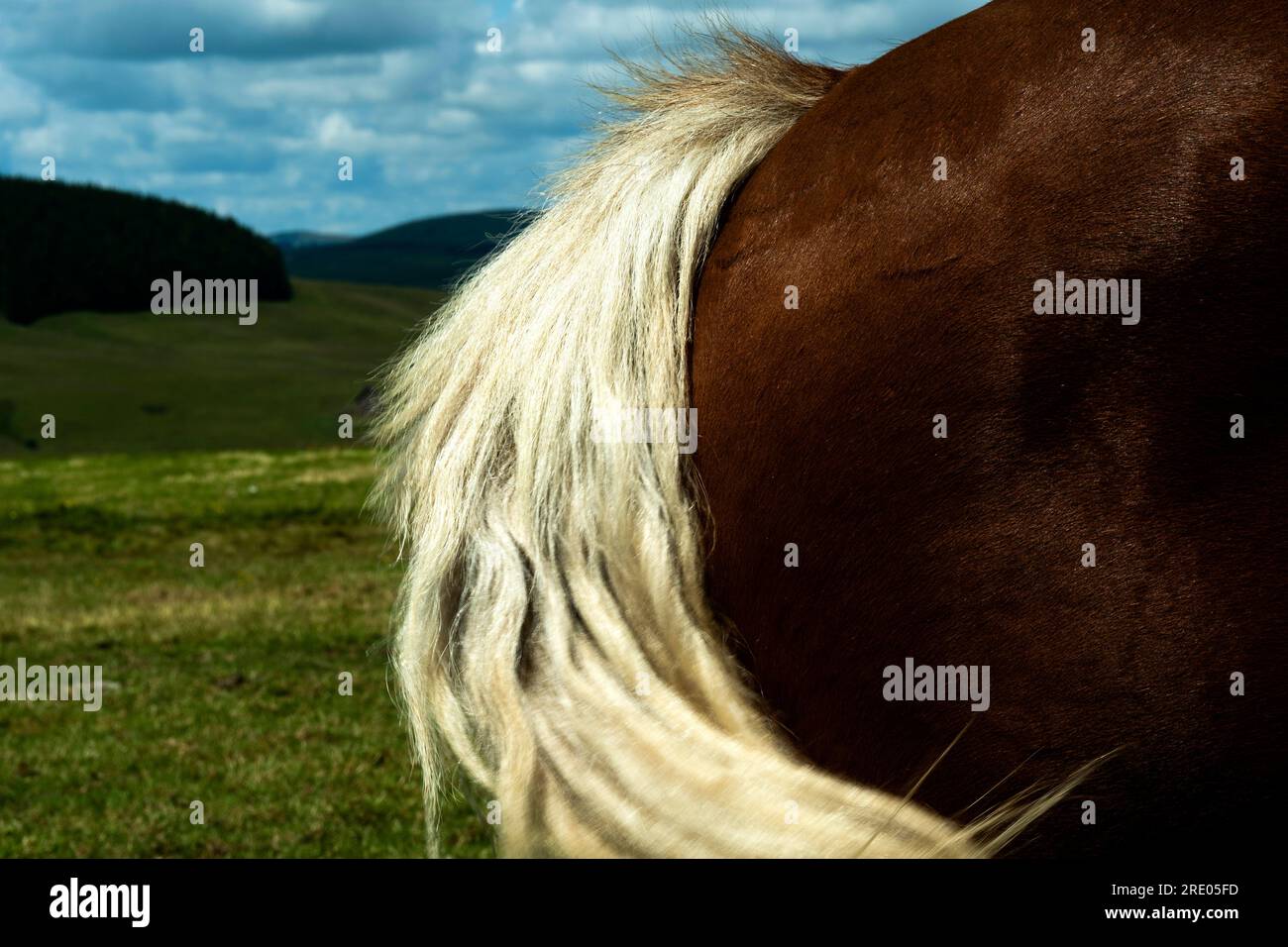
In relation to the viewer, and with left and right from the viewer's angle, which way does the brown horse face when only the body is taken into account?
facing to the right of the viewer
